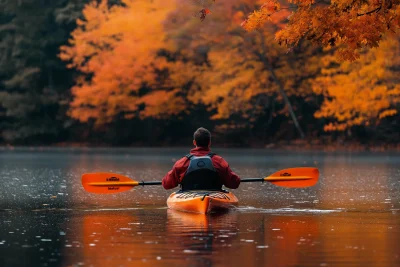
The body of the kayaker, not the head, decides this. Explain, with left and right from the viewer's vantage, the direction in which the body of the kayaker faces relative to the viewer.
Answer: facing away from the viewer
